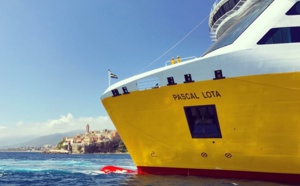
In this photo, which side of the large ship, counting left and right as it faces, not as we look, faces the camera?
left
